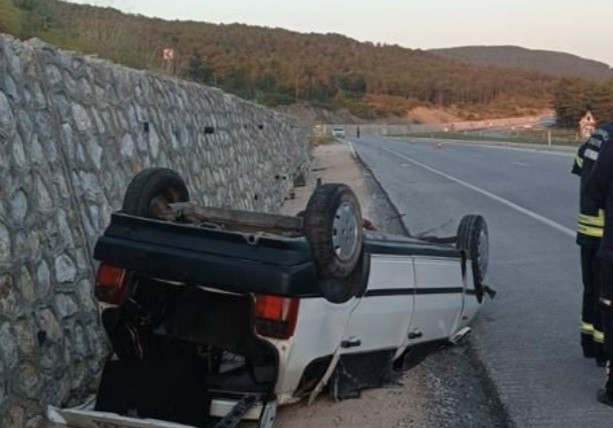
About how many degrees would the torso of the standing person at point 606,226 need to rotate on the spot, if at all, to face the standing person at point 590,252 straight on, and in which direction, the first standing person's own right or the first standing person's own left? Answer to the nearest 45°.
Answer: approximately 90° to the first standing person's own right

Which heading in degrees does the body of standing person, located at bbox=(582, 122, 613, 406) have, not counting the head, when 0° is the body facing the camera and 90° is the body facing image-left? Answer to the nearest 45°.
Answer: approximately 90°

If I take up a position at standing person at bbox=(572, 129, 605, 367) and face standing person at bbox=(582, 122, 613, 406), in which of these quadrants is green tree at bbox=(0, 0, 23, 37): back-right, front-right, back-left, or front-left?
back-right

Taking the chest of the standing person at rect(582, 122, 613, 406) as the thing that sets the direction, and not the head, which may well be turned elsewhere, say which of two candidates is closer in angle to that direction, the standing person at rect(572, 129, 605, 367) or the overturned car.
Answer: the overturned car

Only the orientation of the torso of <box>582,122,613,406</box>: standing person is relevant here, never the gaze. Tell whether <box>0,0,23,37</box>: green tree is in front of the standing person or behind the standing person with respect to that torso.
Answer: in front
